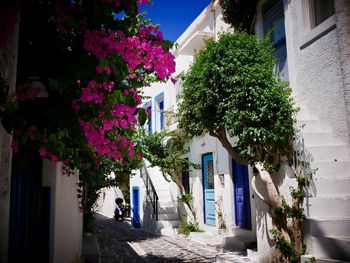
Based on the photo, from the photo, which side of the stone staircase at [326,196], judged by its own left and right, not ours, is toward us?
front

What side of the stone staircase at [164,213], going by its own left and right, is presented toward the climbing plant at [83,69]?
front

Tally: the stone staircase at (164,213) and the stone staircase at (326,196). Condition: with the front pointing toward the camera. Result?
2

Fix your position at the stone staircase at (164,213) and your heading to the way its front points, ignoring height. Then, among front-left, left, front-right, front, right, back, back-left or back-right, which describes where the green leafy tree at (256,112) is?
front

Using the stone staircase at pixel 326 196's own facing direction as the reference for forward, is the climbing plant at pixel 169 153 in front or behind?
behind

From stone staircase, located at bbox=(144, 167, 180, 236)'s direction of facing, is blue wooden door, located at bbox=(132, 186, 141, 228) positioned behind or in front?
behind

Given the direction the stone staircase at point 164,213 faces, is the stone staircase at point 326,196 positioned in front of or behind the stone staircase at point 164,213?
in front

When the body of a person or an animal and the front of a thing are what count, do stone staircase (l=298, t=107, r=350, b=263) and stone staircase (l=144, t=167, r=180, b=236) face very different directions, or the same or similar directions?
same or similar directions

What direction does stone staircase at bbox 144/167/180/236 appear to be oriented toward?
toward the camera
